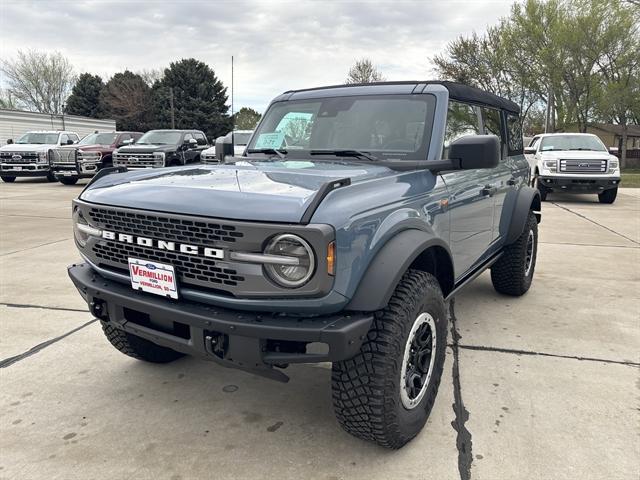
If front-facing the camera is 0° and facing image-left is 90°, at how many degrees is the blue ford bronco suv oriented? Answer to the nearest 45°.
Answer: approximately 45°

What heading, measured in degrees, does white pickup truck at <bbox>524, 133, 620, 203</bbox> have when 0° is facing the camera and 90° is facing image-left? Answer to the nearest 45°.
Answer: approximately 0°

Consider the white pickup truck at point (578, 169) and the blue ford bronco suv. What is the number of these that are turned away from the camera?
0

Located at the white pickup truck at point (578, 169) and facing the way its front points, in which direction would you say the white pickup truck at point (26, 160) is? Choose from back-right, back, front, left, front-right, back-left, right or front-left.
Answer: right

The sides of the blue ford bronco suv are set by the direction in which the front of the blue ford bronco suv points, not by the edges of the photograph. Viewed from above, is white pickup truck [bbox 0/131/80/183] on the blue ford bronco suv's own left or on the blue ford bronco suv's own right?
on the blue ford bronco suv's own right

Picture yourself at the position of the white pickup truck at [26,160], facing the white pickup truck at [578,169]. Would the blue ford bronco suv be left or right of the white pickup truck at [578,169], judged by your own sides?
right

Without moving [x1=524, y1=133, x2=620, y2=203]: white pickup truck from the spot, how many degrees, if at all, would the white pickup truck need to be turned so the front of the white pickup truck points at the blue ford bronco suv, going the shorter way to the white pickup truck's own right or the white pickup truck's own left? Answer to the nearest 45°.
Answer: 0° — it already faces it
